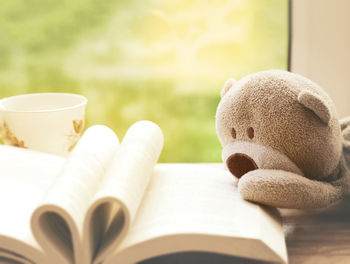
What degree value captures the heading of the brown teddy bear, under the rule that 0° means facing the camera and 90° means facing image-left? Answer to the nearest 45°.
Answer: approximately 45°
